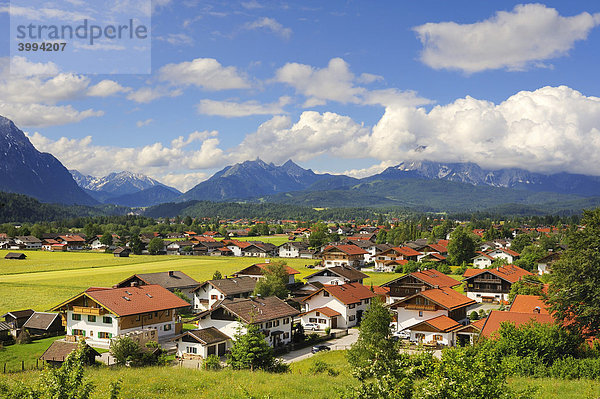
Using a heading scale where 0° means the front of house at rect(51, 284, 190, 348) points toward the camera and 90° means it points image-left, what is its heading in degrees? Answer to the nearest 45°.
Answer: approximately 45°

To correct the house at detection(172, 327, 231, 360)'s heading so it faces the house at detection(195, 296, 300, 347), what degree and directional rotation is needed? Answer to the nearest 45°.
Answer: approximately 180°

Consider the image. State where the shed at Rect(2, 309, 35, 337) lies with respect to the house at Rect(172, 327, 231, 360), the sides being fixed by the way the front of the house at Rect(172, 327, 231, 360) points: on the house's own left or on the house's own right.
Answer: on the house's own right

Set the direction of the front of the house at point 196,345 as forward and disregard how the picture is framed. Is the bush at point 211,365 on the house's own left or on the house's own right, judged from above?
on the house's own left

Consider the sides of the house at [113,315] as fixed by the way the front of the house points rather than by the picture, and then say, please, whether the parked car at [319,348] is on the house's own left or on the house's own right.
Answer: on the house's own left

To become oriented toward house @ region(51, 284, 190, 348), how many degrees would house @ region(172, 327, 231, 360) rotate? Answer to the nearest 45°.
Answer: approximately 90° to its right

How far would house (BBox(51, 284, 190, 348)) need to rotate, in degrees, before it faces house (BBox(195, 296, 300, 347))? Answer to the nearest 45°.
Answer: approximately 135° to its left

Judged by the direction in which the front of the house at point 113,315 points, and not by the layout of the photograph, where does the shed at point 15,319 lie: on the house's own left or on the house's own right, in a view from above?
on the house's own right

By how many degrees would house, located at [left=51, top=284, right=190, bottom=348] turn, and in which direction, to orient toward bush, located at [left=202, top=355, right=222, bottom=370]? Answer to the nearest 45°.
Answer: approximately 90° to its left
